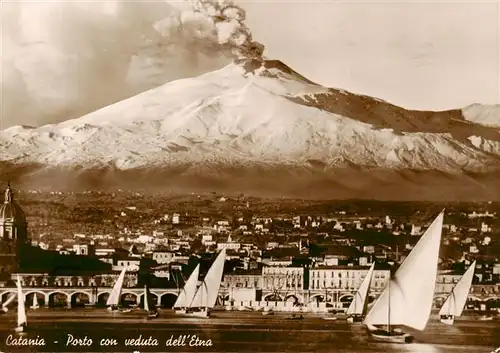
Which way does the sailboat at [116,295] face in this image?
to the viewer's left

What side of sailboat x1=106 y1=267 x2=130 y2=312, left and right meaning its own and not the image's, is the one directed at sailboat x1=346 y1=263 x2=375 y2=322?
back

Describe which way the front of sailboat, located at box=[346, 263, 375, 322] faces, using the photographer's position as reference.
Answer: facing to the left of the viewer

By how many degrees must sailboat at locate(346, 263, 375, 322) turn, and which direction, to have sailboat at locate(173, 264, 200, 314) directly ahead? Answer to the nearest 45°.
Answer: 0° — it already faces it

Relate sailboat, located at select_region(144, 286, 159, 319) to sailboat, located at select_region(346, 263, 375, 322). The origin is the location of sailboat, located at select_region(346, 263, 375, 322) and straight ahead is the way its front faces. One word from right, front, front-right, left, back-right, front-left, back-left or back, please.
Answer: front

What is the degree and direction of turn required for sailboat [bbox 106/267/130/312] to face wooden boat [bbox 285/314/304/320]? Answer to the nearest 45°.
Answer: approximately 180°

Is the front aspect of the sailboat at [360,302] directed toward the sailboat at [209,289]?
yes

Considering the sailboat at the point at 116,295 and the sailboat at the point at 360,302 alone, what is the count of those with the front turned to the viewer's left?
2

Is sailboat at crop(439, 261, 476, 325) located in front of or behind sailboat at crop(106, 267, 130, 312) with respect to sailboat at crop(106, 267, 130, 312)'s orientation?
behind
